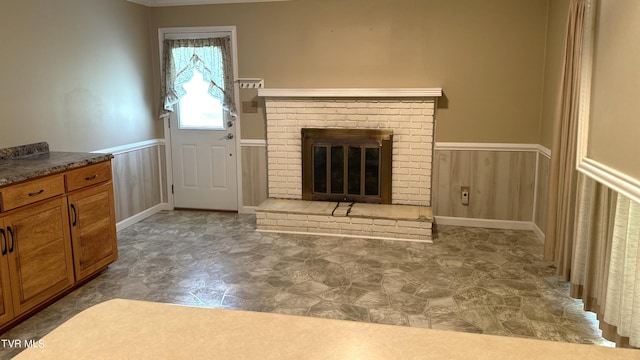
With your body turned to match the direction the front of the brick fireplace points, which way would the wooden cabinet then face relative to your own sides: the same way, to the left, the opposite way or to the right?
to the left

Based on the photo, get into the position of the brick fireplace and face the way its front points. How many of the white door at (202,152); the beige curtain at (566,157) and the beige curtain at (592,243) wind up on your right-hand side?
1

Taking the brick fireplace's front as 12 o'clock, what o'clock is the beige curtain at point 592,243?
The beige curtain is roughly at 11 o'clock from the brick fireplace.

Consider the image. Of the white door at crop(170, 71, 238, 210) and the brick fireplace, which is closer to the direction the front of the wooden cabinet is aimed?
the brick fireplace

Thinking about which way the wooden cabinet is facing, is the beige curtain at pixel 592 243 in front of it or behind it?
in front

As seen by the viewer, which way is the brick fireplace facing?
toward the camera

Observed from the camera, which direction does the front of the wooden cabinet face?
facing the viewer and to the right of the viewer

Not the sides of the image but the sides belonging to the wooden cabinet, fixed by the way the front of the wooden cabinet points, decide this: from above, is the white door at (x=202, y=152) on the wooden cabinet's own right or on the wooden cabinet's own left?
on the wooden cabinet's own left

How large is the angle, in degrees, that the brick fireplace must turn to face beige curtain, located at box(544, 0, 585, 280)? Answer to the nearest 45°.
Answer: approximately 45° to its left

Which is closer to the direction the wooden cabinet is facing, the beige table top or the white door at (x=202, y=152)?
the beige table top

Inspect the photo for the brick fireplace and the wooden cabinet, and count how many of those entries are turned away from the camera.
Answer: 0

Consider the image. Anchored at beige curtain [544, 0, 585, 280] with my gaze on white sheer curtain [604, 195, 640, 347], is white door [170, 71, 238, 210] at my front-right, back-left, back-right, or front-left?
back-right

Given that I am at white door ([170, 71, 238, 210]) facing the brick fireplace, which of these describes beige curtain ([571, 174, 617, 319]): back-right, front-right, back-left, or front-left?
front-right

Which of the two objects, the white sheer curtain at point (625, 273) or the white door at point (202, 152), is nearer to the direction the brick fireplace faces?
the white sheer curtain

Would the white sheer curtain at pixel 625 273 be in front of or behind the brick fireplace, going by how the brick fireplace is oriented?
in front

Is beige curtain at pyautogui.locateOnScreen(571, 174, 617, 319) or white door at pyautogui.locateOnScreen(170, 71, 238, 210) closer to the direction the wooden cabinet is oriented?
the beige curtain

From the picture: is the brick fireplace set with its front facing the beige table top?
yes

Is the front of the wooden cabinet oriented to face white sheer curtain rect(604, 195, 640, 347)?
yes
